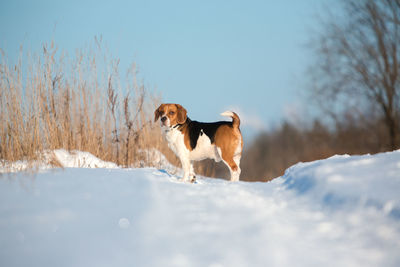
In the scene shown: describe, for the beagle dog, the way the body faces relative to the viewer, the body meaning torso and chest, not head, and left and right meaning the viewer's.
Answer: facing to the left of the viewer
